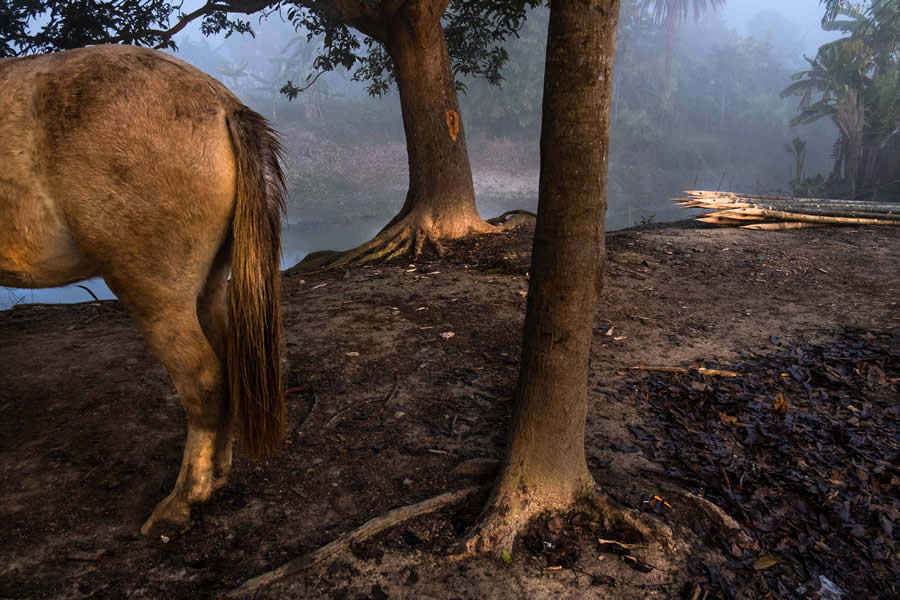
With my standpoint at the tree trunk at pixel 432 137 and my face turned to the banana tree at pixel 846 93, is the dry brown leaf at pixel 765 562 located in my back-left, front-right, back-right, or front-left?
back-right

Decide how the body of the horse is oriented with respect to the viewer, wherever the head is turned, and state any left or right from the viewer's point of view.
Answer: facing to the left of the viewer

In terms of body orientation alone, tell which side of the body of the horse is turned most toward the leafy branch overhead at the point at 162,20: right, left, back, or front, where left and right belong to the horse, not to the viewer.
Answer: right

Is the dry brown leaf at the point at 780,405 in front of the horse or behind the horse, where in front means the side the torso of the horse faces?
behind

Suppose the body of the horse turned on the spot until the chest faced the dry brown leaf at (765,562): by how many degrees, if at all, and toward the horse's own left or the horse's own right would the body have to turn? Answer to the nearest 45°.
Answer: approximately 135° to the horse's own left

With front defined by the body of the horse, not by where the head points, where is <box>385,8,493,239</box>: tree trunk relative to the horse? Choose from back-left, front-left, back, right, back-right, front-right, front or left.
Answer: back-right

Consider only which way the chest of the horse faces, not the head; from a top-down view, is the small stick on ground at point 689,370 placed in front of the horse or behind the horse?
behind
